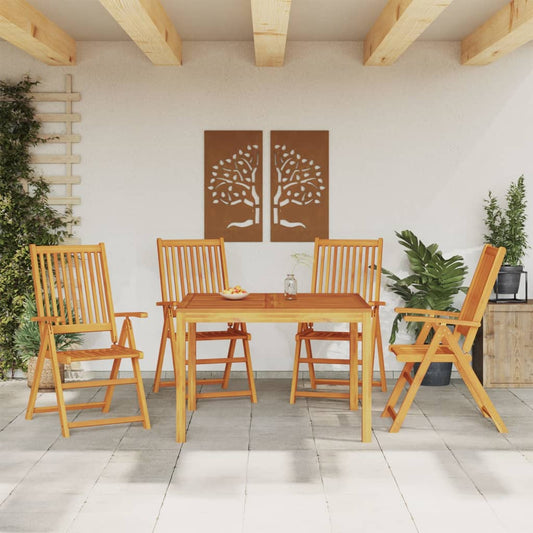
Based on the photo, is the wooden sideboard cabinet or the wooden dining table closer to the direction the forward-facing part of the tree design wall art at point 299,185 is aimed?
the wooden dining table

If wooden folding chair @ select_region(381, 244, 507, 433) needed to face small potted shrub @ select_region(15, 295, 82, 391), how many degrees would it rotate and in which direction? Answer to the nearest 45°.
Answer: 0° — it already faces it

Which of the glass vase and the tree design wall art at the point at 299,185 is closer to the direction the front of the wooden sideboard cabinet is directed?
the glass vase

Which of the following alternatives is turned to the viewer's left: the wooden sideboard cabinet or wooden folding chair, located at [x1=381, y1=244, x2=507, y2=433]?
the wooden folding chair

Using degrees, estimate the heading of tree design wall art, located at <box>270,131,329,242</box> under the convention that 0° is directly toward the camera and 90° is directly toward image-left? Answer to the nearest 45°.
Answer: approximately 0°

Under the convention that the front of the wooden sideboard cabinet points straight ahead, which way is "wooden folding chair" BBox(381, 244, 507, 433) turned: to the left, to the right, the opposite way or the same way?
to the right

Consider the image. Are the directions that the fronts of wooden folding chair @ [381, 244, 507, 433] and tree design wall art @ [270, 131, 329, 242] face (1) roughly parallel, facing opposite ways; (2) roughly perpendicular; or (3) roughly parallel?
roughly perpendicular

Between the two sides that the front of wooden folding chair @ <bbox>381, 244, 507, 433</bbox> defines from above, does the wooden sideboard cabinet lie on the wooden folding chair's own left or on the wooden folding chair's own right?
on the wooden folding chair's own right

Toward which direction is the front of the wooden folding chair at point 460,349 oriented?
to the viewer's left
